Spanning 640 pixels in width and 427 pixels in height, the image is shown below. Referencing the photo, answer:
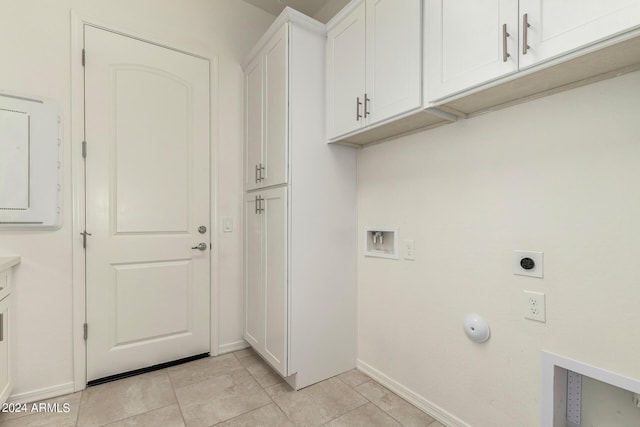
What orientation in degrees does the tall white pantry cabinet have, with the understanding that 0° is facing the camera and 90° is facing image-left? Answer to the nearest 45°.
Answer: approximately 45°

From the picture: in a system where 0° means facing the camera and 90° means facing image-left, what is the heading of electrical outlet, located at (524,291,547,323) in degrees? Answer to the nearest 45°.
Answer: approximately 45°

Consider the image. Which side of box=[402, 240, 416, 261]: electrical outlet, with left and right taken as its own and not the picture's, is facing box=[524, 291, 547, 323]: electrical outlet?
left

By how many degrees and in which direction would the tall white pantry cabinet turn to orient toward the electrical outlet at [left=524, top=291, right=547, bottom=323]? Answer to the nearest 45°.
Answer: approximately 90° to its left

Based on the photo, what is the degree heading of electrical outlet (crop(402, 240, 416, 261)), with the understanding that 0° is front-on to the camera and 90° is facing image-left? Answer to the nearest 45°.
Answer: approximately 45°
